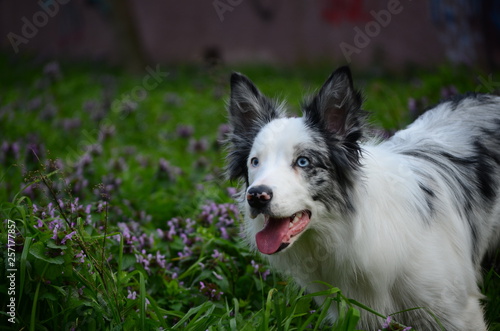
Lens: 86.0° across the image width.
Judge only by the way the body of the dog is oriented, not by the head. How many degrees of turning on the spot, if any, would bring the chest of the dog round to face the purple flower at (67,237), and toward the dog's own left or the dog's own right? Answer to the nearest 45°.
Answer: approximately 45° to the dog's own right

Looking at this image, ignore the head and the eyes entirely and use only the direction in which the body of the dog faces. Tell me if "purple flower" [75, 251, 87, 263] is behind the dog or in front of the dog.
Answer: in front

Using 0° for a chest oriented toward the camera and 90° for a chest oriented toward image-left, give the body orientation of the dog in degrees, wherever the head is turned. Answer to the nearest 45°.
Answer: approximately 45°
